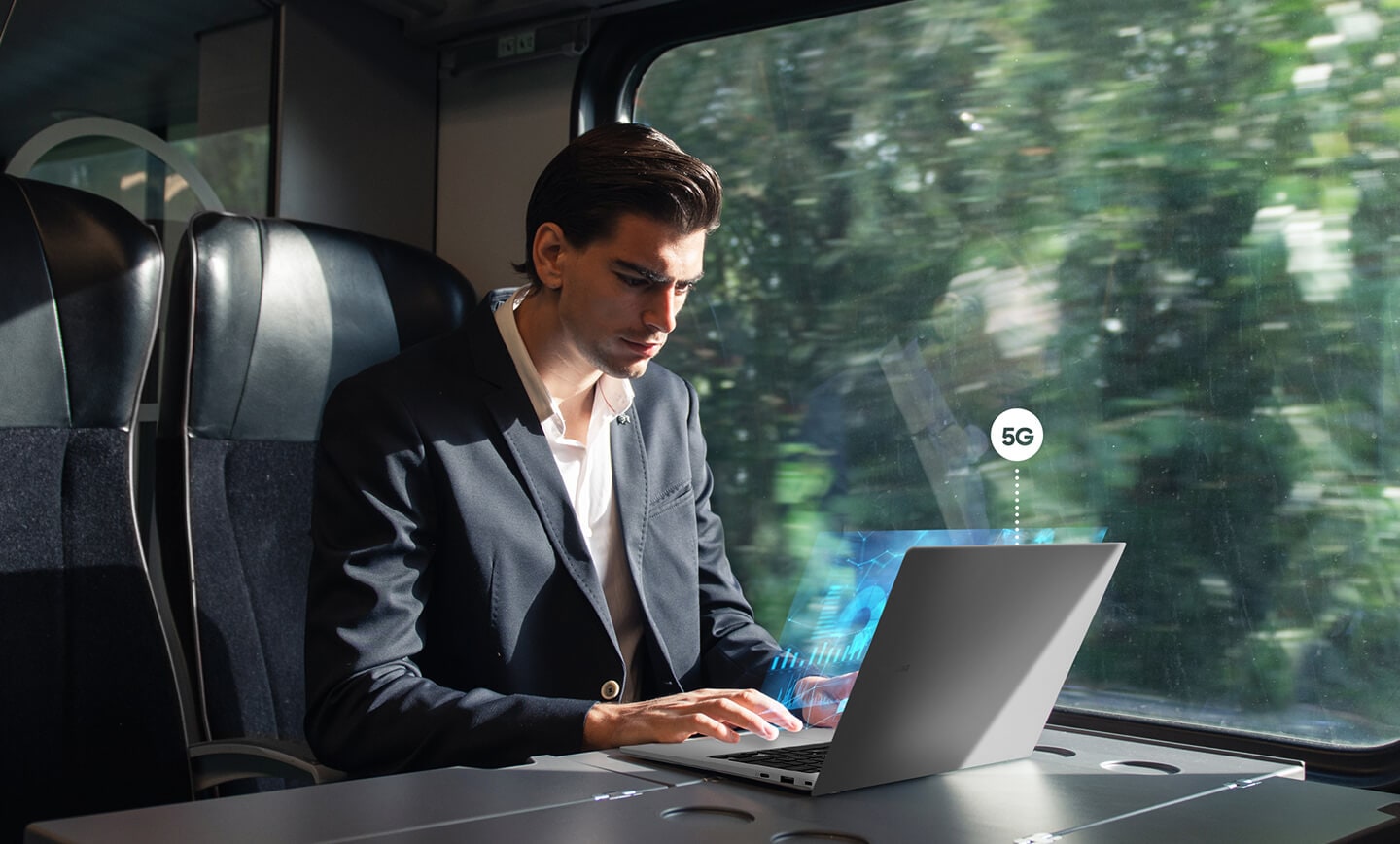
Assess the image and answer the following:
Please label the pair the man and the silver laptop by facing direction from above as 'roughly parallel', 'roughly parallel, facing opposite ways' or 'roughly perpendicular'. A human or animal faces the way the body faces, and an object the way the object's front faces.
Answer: roughly parallel, facing opposite ways

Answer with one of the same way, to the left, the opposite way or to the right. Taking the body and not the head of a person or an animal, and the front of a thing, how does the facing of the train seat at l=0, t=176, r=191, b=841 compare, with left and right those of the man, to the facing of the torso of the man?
the same way

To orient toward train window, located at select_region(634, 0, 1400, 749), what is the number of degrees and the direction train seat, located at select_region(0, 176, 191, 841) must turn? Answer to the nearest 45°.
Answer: approximately 45° to its left

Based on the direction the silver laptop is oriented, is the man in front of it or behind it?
in front

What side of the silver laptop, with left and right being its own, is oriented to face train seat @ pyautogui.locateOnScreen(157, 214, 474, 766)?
front

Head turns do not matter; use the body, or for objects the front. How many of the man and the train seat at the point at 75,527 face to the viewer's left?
0

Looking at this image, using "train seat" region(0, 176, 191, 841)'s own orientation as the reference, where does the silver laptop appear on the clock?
The silver laptop is roughly at 12 o'clock from the train seat.

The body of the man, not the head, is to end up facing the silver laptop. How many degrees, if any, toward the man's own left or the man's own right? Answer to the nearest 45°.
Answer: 0° — they already face it

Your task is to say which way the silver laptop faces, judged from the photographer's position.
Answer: facing away from the viewer and to the left of the viewer

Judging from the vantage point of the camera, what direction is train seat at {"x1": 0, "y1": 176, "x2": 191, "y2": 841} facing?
facing the viewer and to the right of the viewer
